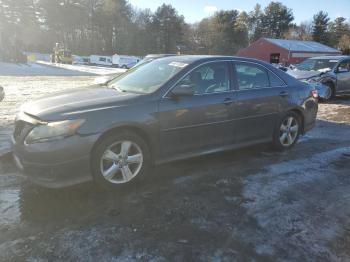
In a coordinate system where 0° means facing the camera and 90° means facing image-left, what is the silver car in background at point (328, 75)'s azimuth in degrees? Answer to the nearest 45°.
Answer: approximately 45°

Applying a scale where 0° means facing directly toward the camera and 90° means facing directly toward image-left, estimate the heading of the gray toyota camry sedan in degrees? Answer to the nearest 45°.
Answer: approximately 45°

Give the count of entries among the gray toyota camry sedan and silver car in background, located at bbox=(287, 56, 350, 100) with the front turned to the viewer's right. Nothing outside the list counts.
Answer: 0

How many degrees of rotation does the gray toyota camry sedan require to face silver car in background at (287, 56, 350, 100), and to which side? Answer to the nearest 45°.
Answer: approximately 180°

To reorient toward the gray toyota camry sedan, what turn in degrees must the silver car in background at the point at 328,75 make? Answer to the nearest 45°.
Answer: approximately 45° to its left
